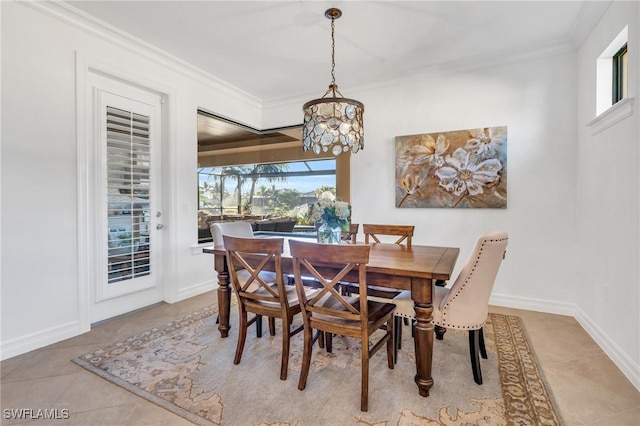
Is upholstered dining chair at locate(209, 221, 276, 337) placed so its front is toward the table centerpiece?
yes

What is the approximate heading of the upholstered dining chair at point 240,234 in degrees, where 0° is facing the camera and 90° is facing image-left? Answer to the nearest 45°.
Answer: approximately 315°

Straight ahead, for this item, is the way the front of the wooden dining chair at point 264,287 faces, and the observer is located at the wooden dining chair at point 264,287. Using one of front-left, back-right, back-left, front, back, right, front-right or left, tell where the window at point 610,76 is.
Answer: front-right

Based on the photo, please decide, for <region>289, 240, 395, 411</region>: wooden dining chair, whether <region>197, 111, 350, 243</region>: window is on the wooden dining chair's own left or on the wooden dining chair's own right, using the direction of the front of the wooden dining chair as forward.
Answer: on the wooden dining chair's own left

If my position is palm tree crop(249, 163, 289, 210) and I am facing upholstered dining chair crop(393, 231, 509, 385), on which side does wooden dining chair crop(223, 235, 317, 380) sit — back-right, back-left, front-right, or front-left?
front-right

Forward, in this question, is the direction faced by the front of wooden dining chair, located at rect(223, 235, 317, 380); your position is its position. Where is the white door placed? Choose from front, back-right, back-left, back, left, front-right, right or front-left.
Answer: left

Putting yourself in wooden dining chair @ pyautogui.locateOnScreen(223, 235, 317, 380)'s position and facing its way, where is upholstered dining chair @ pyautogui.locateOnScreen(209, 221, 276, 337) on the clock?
The upholstered dining chair is roughly at 10 o'clock from the wooden dining chair.

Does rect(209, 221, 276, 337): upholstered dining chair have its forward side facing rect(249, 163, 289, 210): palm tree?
no

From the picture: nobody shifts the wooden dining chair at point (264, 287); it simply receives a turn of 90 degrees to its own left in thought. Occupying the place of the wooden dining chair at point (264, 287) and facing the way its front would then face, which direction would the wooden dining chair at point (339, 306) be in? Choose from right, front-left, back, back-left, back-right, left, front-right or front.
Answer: back

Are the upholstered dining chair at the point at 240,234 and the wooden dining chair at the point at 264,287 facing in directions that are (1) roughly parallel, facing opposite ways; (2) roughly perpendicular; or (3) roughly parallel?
roughly perpendicular

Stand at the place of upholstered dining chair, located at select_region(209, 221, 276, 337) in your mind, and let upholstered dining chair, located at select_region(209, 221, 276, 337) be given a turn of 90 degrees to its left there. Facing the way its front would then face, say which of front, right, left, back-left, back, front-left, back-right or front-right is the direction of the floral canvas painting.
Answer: front-right

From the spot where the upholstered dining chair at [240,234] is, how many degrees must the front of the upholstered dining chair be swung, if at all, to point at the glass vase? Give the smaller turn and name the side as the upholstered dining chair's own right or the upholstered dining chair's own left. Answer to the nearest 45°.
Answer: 0° — it already faces it

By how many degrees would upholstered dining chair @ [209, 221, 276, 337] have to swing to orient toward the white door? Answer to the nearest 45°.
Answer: approximately 180°

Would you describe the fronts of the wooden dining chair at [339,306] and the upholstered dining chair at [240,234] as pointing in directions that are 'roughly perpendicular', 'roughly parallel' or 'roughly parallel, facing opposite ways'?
roughly perpendicular

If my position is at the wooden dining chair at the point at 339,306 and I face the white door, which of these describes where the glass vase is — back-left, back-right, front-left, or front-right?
front-right

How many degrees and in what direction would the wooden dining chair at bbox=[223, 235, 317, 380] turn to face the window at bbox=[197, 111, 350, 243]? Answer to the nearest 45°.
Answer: approximately 45° to its left

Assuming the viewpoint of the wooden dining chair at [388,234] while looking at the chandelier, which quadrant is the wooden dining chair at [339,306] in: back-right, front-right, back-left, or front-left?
front-left

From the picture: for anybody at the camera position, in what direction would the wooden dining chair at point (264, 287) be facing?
facing away from the viewer and to the right of the viewer

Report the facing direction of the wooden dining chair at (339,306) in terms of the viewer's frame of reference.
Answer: facing away from the viewer and to the right of the viewer

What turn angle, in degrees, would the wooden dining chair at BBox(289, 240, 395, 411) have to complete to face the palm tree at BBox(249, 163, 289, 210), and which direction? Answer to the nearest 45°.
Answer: approximately 45° to its left

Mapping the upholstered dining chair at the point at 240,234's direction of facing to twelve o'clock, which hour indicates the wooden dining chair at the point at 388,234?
The wooden dining chair is roughly at 11 o'clock from the upholstered dining chair.

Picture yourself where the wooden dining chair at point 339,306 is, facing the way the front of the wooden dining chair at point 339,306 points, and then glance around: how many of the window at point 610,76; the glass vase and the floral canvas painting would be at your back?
0
